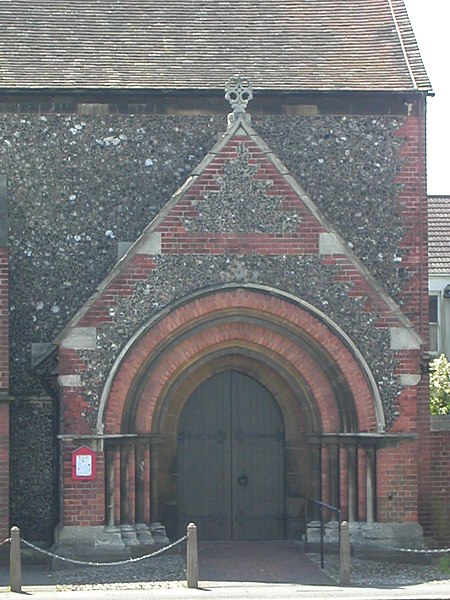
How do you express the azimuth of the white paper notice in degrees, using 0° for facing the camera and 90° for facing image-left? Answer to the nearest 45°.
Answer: approximately 0°

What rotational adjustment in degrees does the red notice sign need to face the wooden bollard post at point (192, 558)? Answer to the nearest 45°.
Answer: approximately 45° to its left

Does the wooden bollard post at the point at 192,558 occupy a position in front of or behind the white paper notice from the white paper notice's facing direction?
in front

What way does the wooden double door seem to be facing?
toward the camera

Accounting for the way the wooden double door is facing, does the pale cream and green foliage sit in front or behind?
behind

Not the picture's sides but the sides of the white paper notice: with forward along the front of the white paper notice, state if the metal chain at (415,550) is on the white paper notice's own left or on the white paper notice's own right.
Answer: on the white paper notice's own left

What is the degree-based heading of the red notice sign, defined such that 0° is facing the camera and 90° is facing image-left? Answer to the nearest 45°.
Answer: approximately 0°

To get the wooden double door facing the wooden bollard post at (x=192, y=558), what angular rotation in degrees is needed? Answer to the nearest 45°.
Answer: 0° — it already faces it

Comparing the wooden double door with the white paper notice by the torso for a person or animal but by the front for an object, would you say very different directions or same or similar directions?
same or similar directions

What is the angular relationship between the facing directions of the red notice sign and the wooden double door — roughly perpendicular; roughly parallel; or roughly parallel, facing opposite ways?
roughly parallel

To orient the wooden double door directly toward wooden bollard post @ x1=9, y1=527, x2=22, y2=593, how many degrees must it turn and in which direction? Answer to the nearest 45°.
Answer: approximately 45° to its right

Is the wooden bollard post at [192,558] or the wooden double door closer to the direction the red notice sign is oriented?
the wooden bollard post

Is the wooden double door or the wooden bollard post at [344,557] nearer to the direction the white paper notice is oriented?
the wooden bollard post
